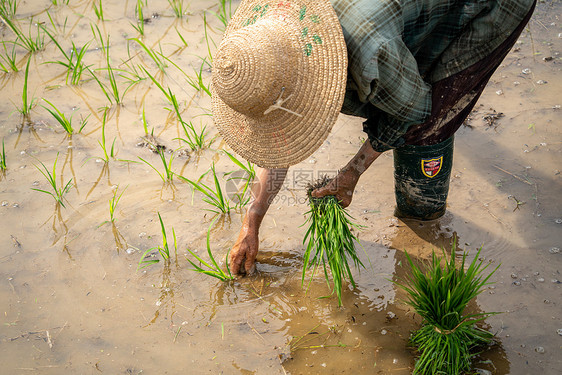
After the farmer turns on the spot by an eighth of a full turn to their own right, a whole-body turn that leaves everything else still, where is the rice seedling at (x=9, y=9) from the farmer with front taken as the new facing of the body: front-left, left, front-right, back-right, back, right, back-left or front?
front-right

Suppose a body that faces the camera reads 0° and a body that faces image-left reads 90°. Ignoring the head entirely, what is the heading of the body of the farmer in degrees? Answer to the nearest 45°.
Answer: approximately 45°

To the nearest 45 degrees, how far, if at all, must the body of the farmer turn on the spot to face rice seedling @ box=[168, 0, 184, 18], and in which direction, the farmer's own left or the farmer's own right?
approximately 90° to the farmer's own right

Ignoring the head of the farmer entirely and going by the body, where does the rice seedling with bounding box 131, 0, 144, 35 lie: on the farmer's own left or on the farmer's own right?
on the farmer's own right

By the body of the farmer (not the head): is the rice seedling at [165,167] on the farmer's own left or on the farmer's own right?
on the farmer's own right

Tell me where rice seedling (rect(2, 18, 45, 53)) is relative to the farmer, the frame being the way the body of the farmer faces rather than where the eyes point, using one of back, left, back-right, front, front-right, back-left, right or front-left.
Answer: right

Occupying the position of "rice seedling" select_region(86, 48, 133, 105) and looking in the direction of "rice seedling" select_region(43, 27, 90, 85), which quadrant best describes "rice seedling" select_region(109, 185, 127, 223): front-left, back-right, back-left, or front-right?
back-left

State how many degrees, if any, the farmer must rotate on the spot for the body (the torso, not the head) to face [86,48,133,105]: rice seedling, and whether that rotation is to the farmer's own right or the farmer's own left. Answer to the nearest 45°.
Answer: approximately 90° to the farmer's own right

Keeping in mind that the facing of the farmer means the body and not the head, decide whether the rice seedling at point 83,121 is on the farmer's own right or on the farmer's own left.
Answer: on the farmer's own right

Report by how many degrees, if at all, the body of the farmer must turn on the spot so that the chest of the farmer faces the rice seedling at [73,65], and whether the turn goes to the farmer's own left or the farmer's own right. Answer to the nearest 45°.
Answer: approximately 90° to the farmer's own right
